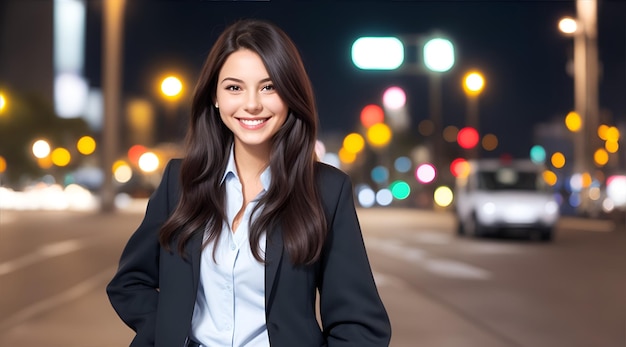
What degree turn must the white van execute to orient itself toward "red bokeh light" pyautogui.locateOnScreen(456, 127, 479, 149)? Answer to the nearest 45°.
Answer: approximately 180°

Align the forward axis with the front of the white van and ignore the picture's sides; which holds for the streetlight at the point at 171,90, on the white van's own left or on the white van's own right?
on the white van's own right

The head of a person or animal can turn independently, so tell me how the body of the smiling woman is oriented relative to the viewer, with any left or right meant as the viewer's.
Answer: facing the viewer

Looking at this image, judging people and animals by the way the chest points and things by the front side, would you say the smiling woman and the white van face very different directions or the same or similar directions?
same or similar directions

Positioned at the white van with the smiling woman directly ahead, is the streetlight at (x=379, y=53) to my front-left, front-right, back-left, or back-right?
back-right

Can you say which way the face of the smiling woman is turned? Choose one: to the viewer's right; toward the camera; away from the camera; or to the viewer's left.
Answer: toward the camera

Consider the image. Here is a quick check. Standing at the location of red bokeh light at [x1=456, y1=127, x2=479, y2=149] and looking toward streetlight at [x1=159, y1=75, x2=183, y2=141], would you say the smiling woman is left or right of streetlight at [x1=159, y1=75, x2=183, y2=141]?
left

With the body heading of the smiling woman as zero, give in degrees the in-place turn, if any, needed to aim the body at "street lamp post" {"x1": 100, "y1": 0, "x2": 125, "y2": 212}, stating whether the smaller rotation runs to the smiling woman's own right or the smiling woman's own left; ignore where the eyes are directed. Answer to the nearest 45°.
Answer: approximately 180°

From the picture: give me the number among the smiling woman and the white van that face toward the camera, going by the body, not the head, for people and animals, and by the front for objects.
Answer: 2

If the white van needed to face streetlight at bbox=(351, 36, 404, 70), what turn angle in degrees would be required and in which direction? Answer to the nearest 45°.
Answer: approximately 135° to its right

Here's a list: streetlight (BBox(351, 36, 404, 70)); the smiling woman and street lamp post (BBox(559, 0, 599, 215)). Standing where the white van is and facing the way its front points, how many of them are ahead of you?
1

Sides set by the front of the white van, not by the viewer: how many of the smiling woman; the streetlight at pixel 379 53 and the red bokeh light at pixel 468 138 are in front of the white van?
1
